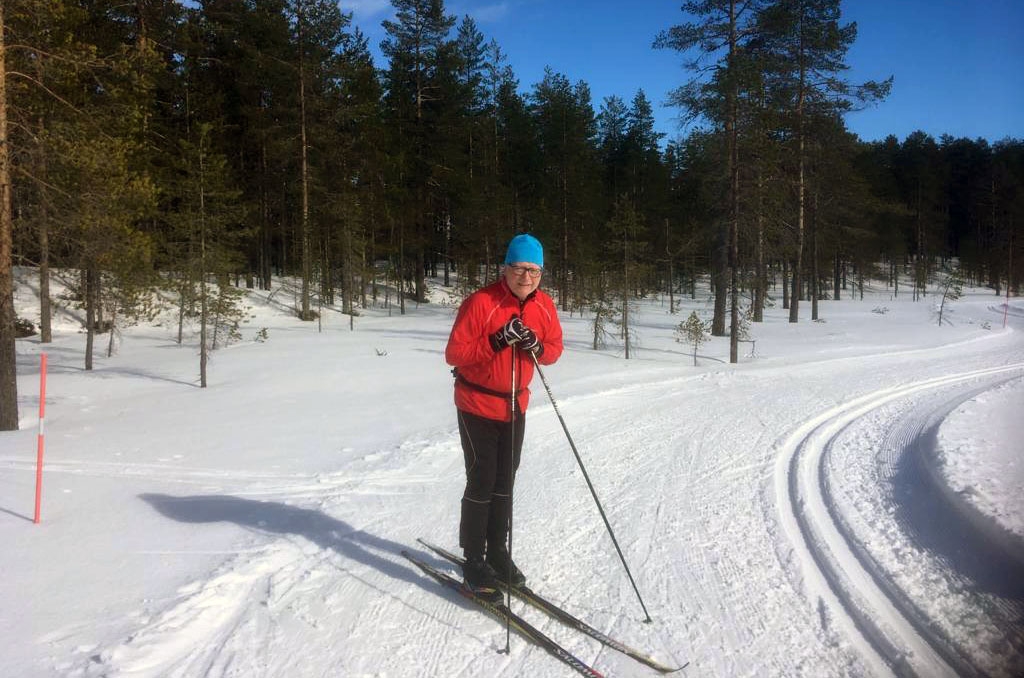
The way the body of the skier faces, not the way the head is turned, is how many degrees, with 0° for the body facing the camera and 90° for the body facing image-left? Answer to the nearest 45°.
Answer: approximately 315°
